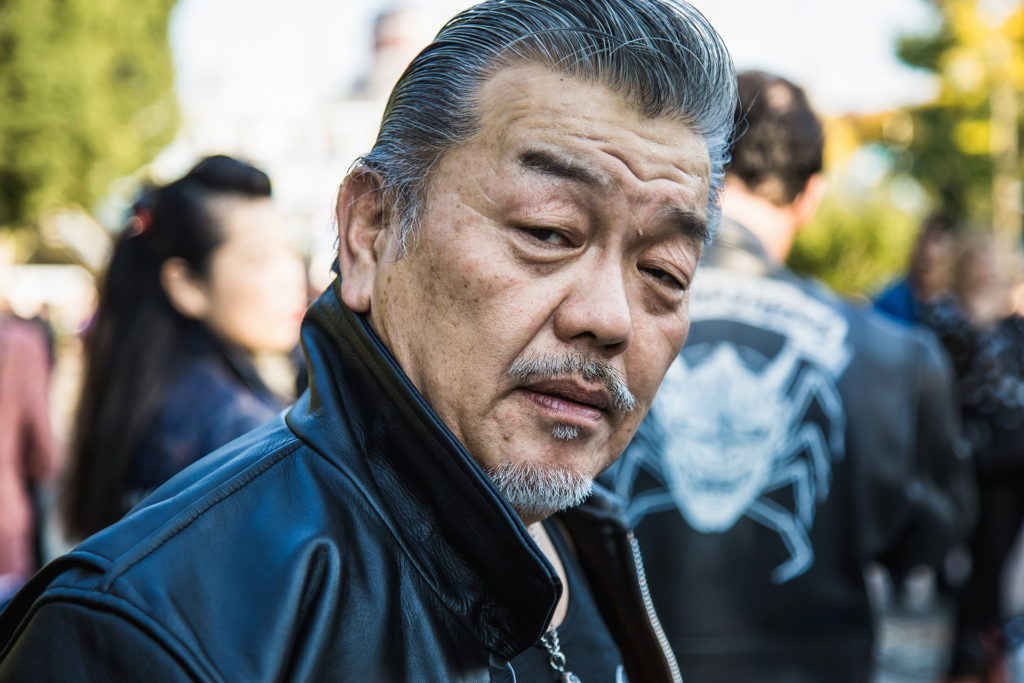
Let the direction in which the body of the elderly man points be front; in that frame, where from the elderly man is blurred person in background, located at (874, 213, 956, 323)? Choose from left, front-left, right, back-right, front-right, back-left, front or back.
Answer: left

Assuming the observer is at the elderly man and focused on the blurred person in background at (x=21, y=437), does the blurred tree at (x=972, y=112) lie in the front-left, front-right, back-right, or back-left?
front-right

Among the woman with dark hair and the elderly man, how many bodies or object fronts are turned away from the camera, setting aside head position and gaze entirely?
0

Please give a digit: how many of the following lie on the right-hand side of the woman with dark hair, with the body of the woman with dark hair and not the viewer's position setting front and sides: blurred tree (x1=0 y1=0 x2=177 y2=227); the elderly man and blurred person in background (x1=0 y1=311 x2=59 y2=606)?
1

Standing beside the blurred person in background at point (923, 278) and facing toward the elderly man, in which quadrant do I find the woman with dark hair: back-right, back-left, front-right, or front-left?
front-right

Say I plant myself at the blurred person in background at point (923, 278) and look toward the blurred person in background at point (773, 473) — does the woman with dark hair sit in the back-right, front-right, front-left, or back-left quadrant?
front-right

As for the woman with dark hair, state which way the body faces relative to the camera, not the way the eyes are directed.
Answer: to the viewer's right

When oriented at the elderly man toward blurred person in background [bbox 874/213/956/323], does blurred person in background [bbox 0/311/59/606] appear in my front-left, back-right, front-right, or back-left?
front-left

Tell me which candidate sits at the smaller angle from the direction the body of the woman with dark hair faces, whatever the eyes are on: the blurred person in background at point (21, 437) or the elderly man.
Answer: the elderly man

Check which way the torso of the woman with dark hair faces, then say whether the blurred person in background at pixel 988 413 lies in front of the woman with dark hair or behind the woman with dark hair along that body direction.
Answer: in front

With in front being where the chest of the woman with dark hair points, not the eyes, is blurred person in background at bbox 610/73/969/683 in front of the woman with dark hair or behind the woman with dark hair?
in front

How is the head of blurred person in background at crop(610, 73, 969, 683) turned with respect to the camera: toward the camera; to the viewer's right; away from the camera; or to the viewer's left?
away from the camera

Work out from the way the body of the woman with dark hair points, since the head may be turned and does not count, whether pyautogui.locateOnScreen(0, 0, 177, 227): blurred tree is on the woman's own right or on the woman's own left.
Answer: on the woman's own left
